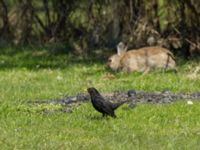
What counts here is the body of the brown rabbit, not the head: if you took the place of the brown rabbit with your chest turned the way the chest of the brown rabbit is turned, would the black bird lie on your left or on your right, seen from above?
on your left

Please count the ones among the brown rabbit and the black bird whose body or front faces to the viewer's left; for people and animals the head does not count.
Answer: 2

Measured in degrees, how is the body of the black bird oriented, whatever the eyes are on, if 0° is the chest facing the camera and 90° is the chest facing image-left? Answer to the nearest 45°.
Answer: approximately 90°

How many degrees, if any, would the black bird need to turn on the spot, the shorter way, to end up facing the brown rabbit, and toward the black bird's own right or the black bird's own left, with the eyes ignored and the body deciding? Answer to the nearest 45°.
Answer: approximately 90° to the black bird's own right

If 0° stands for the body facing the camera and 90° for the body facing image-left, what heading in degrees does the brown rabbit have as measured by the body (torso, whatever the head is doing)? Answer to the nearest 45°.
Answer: approximately 90°
